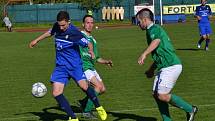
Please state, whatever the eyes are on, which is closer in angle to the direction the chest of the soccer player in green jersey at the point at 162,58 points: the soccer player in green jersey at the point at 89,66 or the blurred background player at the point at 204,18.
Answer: the soccer player in green jersey

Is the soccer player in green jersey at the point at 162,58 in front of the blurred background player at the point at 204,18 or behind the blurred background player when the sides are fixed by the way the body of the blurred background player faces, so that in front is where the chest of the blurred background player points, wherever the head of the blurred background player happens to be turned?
in front

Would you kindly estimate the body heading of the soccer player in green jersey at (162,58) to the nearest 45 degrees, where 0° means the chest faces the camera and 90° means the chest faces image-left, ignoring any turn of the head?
approximately 90°

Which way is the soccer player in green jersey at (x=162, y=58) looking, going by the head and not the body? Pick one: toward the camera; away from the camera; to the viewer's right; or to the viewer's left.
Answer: to the viewer's left

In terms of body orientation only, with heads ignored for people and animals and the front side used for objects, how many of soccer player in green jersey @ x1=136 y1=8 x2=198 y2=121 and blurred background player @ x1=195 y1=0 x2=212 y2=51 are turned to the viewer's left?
1

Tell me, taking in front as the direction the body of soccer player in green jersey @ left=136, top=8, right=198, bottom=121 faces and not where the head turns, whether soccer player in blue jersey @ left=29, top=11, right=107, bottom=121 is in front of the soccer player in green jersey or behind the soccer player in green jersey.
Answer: in front

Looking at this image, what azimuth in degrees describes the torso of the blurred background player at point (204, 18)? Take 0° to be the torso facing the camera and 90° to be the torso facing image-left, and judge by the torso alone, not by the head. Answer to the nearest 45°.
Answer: approximately 0°

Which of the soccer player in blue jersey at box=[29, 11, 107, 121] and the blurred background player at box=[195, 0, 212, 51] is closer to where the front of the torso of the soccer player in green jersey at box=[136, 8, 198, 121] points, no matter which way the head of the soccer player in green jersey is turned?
the soccer player in blue jersey

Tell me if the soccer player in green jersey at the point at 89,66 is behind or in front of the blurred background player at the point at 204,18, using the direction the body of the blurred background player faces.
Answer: in front

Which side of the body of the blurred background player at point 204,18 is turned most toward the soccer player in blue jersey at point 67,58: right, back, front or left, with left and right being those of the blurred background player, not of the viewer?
front

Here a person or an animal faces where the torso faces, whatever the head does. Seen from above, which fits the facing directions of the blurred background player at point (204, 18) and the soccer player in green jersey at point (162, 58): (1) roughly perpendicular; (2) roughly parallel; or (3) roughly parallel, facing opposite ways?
roughly perpendicular
